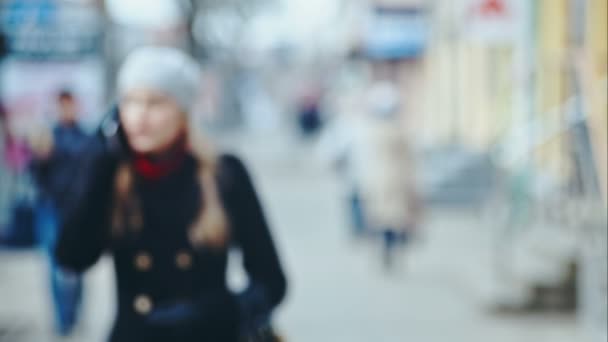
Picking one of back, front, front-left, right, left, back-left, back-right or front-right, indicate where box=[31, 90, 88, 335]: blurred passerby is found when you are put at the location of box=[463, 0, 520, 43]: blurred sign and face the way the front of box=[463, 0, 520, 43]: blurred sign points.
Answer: front-right

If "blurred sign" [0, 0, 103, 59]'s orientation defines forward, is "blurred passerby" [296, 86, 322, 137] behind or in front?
behind

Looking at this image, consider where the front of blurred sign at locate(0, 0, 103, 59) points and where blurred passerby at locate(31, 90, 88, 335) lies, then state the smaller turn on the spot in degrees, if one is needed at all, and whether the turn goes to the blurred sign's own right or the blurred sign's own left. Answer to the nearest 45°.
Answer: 0° — it already faces them

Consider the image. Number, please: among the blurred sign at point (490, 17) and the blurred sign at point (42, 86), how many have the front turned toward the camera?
2

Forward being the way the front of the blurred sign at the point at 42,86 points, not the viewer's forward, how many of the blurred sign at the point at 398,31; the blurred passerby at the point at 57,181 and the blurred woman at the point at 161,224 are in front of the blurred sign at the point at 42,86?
2

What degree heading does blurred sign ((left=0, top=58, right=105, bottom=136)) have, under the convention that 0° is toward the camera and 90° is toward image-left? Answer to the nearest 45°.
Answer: approximately 0°

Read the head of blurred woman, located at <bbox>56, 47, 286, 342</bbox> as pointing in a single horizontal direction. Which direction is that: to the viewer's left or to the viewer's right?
to the viewer's left

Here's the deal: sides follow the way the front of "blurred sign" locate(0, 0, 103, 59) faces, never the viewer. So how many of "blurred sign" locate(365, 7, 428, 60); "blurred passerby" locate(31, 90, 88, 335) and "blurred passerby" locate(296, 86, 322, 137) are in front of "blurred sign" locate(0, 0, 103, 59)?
1

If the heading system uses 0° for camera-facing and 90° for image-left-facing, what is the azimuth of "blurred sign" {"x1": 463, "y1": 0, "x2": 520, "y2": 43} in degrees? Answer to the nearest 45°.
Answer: approximately 0°

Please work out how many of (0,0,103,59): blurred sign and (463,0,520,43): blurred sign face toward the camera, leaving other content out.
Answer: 2

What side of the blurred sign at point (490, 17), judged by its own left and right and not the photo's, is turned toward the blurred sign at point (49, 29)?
right
